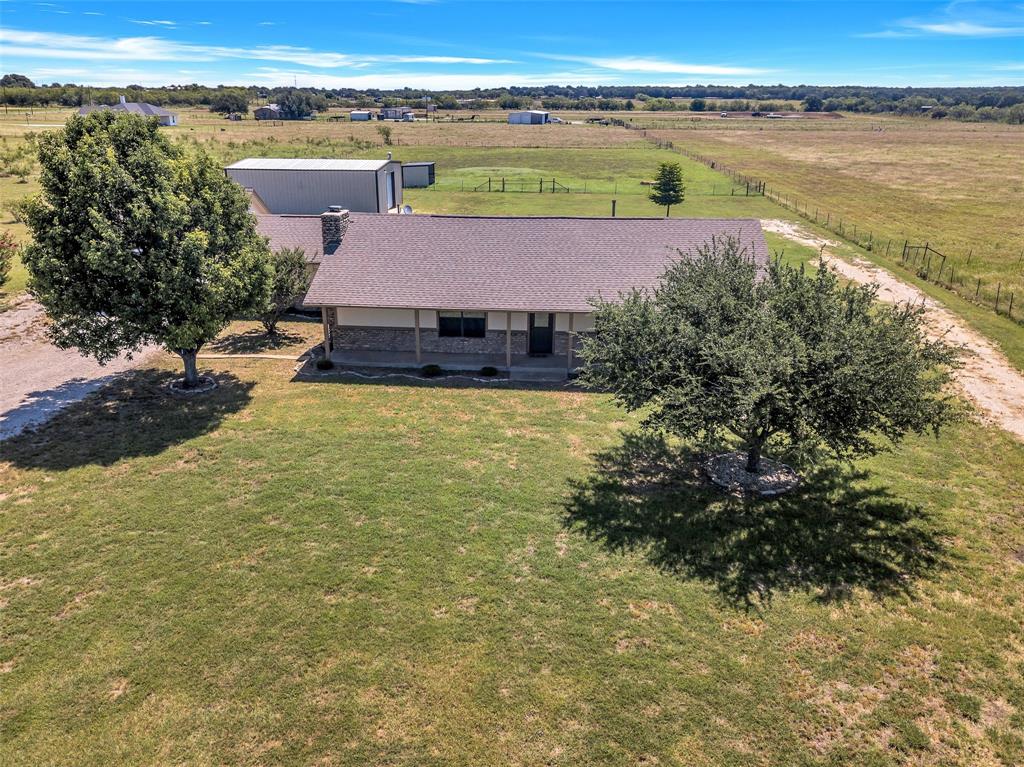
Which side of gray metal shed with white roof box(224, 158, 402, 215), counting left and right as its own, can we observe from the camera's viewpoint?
right

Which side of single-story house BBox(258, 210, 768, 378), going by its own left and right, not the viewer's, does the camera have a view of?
front

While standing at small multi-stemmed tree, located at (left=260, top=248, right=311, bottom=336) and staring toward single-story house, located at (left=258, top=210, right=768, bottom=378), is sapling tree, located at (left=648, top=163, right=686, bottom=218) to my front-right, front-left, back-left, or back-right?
front-left

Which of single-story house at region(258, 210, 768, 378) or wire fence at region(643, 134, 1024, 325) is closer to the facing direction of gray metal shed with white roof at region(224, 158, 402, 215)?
the wire fence

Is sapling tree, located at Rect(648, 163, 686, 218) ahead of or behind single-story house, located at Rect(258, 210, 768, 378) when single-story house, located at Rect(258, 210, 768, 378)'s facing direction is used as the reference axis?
behind

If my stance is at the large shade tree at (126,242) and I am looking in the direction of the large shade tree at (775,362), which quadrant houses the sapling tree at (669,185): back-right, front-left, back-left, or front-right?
front-left

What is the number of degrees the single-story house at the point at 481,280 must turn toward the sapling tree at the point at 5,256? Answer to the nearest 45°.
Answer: approximately 90° to its right

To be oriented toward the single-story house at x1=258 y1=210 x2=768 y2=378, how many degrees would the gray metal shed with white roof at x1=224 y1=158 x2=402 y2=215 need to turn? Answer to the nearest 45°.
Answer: approximately 90° to its right

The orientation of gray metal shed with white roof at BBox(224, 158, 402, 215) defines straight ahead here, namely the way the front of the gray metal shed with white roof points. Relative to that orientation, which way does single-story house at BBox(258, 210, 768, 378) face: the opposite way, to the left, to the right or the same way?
to the right

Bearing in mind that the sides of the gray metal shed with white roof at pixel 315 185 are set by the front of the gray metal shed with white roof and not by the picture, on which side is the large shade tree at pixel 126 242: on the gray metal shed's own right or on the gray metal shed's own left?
on the gray metal shed's own right

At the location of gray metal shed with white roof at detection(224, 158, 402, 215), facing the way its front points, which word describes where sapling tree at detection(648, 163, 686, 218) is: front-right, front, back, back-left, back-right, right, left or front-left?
front

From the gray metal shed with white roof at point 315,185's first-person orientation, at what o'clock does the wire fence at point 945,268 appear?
The wire fence is roughly at 1 o'clock from the gray metal shed with white roof.

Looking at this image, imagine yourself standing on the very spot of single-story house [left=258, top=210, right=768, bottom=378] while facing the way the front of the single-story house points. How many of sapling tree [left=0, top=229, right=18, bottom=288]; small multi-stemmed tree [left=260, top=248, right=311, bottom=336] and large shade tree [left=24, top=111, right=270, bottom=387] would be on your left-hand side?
0

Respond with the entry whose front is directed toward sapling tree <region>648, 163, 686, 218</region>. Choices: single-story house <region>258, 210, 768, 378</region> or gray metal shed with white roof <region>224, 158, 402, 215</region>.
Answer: the gray metal shed with white roof

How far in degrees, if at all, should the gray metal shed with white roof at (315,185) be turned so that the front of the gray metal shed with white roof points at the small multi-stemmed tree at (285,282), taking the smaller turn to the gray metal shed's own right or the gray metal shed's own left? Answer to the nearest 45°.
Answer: approximately 90° to the gray metal shed's own right

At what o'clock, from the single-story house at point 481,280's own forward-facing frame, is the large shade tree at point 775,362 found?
The large shade tree is roughly at 11 o'clock from the single-story house.

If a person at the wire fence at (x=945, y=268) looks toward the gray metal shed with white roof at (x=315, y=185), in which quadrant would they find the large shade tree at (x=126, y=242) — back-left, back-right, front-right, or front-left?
front-left

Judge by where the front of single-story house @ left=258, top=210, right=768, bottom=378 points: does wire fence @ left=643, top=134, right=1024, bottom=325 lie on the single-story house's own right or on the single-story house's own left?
on the single-story house's own left

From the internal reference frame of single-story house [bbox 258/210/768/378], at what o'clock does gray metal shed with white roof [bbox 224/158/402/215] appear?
The gray metal shed with white roof is roughly at 5 o'clock from the single-story house.
